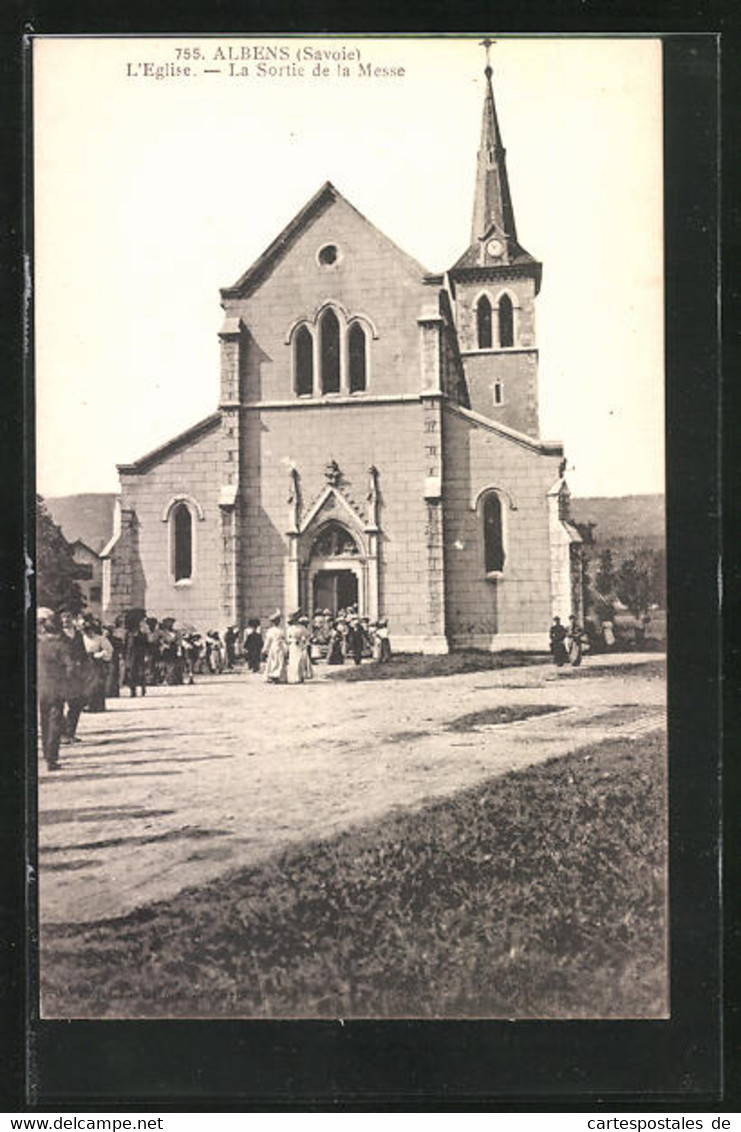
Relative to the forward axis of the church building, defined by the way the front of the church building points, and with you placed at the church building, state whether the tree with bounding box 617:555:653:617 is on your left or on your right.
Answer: on your left

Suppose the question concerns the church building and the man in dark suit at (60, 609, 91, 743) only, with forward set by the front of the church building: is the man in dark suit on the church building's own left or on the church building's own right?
on the church building's own right

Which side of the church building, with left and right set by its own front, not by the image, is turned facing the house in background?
right

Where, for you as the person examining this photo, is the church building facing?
facing the viewer

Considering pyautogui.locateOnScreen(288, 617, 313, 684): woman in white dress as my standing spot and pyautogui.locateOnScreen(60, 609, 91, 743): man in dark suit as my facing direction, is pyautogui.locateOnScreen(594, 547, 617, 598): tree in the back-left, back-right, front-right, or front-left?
back-left
